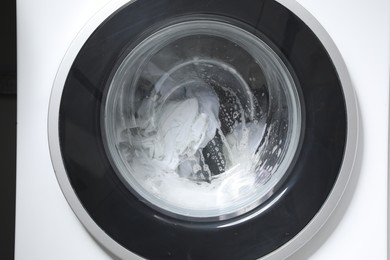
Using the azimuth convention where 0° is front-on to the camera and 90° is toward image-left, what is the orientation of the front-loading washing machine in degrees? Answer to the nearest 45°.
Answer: approximately 0°
